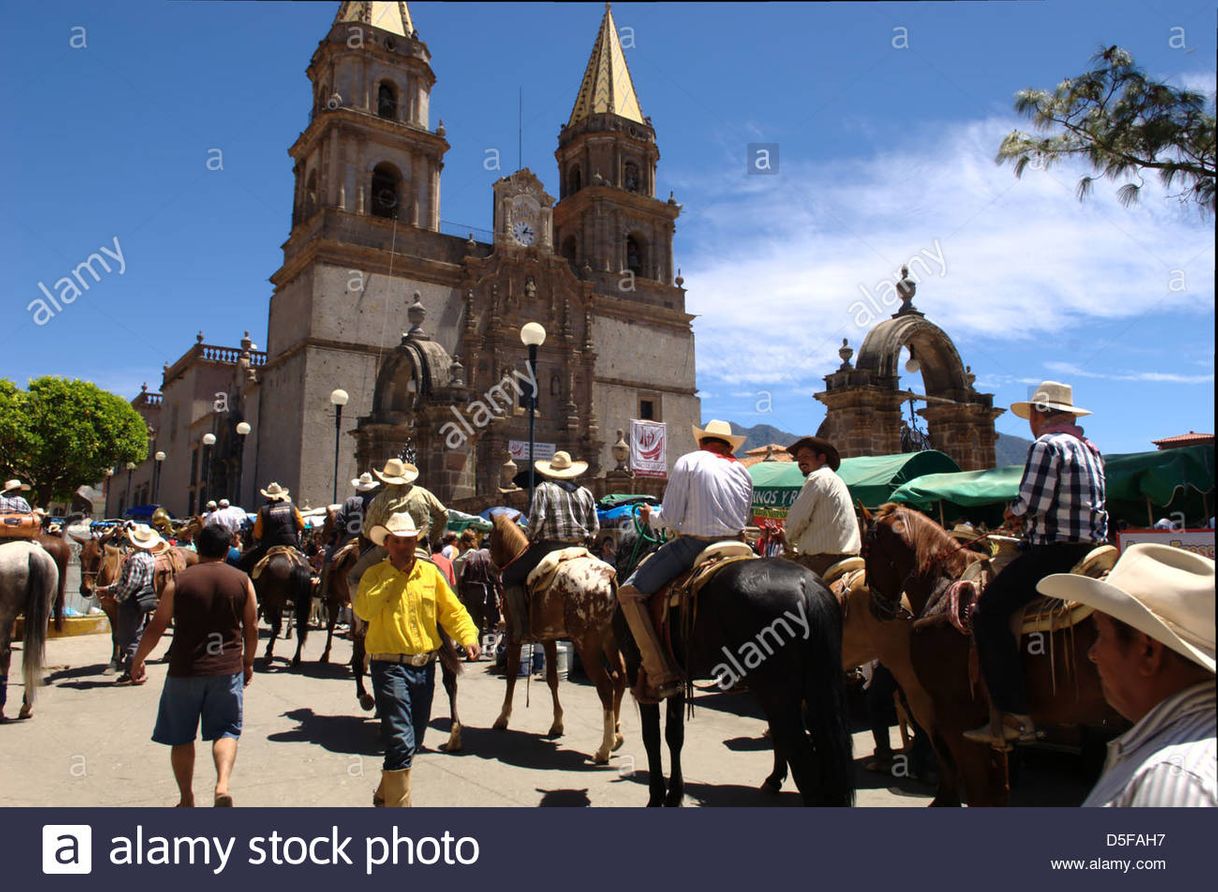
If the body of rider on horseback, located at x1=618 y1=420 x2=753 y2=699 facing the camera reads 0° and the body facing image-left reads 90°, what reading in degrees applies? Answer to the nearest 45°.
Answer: approximately 135°

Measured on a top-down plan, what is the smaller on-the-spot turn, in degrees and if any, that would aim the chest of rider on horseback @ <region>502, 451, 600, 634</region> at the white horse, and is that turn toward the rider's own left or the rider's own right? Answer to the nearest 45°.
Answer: approximately 45° to the rider's own left

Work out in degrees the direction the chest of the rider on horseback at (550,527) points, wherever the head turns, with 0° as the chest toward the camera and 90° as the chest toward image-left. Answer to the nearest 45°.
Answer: approximately 135°

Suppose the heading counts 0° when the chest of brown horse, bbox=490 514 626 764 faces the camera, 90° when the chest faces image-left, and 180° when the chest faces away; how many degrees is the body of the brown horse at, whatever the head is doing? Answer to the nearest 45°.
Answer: approximately 135°

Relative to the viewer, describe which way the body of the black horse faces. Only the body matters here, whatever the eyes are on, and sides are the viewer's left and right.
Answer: facing away from the viewer and to the left of the viewer

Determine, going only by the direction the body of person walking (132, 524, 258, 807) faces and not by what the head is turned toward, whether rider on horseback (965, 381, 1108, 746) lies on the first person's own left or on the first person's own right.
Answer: on the first person's own right

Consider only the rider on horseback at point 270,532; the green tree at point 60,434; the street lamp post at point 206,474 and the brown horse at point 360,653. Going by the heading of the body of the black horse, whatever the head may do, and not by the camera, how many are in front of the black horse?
4

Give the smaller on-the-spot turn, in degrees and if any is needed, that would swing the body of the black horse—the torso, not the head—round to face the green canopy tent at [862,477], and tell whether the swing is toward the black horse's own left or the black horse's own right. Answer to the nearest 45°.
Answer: approximately 45° to the black horse's own right

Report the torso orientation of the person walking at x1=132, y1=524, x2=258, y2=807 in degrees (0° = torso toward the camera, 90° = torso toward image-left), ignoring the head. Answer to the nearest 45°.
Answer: approximately 180°

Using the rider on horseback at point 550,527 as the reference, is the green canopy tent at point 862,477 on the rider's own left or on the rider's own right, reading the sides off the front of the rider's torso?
on the rider's own right

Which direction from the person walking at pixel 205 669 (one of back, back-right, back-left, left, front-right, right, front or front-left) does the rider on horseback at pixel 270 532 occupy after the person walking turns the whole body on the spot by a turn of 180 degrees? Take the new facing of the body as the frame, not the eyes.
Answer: back

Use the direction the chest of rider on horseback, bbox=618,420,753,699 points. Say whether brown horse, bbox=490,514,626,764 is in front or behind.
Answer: in front

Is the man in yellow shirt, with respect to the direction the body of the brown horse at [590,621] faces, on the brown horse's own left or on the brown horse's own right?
on the brown horse's own left
